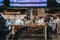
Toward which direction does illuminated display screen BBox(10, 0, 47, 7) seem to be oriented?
toward the camera
